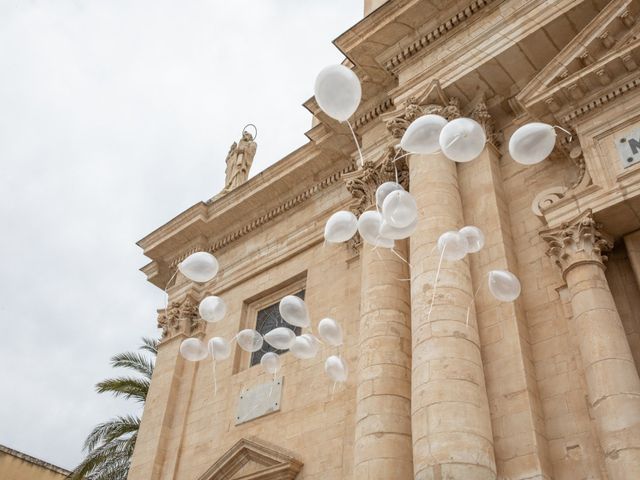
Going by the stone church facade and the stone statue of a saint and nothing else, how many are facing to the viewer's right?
0

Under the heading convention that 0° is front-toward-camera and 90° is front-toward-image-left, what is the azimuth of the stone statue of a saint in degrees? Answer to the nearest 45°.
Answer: approximately 45°

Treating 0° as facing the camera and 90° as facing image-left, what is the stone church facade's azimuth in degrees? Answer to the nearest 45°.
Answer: approximately 45°

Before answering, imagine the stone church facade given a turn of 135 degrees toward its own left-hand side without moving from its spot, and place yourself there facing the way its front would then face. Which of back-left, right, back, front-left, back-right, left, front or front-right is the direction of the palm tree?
back-left
